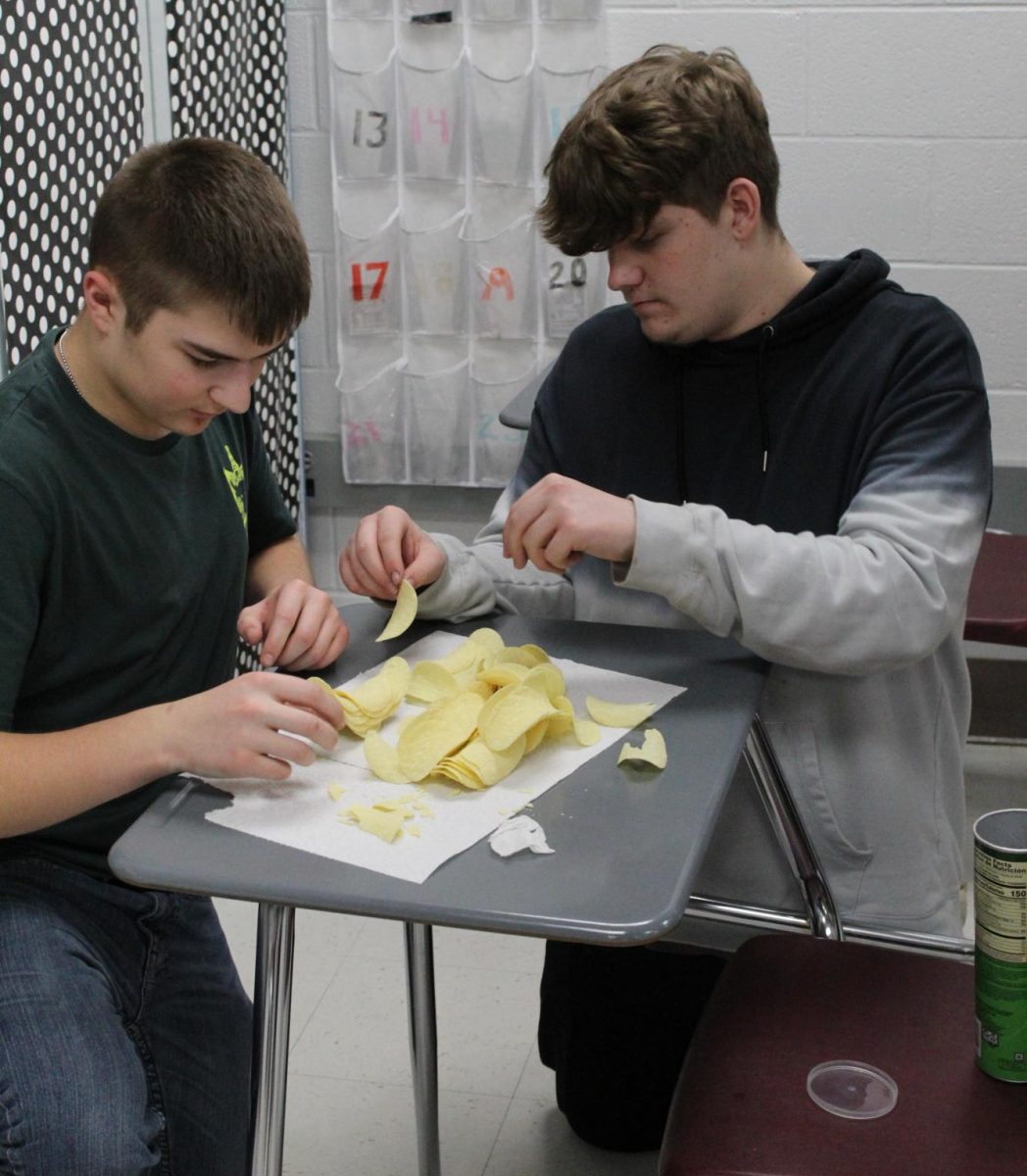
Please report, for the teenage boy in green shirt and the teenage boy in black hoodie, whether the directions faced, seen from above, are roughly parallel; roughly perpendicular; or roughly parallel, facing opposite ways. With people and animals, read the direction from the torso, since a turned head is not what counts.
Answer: roughly perpendicular

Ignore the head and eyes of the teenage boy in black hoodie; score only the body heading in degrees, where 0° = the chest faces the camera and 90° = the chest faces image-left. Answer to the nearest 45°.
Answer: approximately 45°

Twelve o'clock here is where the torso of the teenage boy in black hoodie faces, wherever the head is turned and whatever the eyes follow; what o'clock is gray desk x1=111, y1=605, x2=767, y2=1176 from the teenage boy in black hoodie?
The gray desk is roughly at 11 o'clock from the teenage boy in black hoodie.

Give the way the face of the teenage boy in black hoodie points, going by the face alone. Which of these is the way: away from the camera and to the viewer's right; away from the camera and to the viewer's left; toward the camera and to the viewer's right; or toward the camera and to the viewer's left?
toward the camera and to the viewer's left

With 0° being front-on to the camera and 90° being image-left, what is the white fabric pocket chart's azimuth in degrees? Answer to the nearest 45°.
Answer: approximately 0°

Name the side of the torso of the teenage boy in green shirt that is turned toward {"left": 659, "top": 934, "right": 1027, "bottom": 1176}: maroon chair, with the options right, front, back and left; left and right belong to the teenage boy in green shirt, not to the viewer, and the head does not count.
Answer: front

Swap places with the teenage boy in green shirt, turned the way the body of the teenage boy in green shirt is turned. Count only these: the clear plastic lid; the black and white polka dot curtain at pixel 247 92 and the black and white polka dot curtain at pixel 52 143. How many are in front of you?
1

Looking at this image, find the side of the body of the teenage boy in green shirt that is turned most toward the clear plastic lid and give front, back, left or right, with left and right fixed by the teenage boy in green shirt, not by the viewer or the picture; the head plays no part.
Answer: front

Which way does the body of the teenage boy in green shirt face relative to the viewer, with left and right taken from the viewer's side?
facing the viewer and to the right of the viewer
